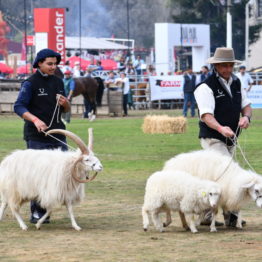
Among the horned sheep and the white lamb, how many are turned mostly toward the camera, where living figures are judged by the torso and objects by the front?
0

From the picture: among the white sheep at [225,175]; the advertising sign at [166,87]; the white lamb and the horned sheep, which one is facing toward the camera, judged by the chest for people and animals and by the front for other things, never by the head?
the advertising sign

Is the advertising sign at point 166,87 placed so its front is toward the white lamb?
yes

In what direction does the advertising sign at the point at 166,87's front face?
toward the camera

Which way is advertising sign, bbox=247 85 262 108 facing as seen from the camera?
toward the camera

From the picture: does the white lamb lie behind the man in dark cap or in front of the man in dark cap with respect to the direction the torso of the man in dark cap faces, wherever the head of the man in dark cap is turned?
in front

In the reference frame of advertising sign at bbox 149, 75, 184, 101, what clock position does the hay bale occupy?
The hay bale is roughly at 12 o'clock from the advertising sign.

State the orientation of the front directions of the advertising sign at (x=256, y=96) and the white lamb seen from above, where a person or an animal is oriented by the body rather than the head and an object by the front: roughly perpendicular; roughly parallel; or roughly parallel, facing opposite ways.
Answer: roughly perpendicular

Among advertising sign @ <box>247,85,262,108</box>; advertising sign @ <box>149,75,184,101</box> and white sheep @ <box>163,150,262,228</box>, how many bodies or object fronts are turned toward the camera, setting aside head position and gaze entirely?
2
